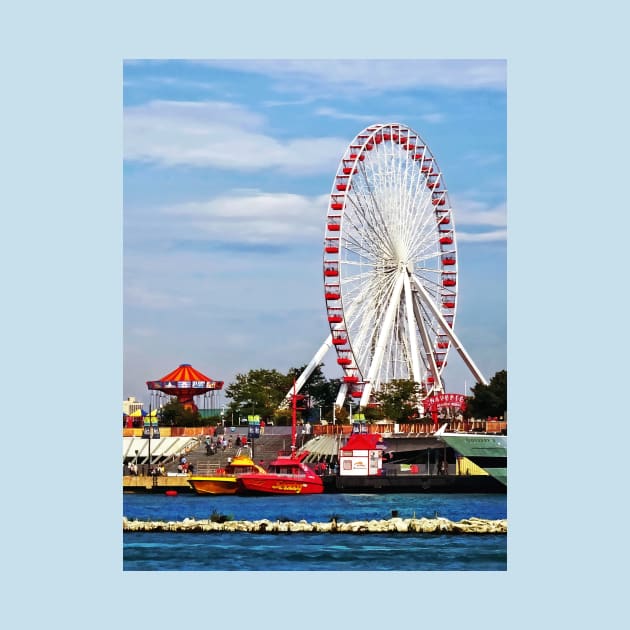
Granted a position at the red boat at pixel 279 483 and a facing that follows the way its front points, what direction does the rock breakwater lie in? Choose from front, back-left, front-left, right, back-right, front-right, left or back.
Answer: left

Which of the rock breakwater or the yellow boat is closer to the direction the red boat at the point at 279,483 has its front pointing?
the yellow boat

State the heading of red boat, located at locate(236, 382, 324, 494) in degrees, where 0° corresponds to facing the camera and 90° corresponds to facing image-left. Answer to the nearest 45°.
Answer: approximately 90°

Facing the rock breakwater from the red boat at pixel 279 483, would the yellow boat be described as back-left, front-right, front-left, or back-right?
back-right

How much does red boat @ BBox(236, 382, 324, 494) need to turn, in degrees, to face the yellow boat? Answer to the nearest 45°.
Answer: approximately 45° to its right
